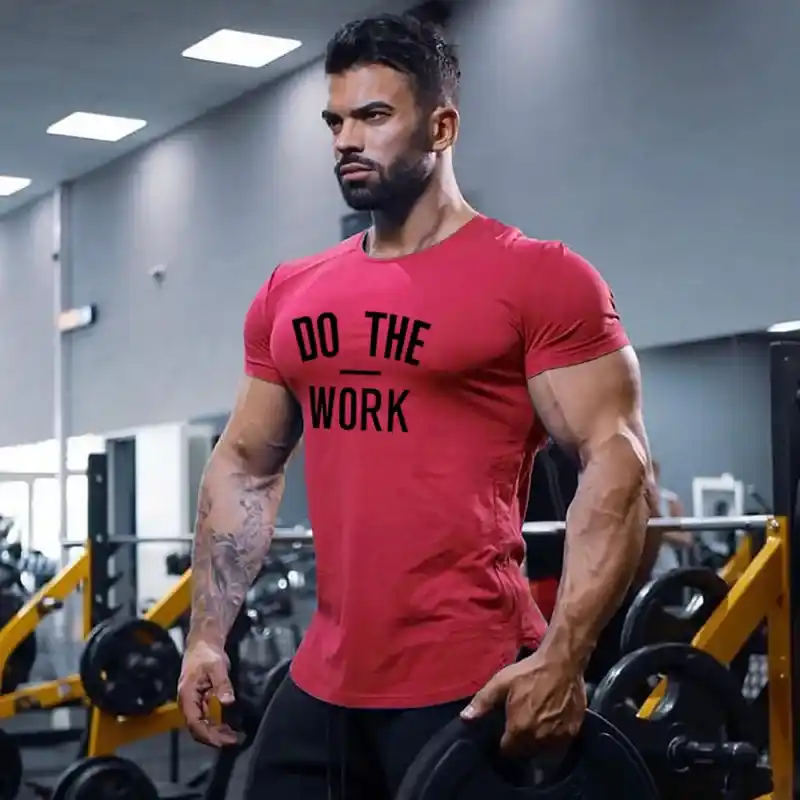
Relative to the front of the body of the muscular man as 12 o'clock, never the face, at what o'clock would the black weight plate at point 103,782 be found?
The black weight plate is roughly at 4 o'clock from the muscular man.

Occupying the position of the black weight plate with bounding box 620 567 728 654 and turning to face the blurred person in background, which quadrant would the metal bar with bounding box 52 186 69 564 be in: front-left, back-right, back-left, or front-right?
front-left

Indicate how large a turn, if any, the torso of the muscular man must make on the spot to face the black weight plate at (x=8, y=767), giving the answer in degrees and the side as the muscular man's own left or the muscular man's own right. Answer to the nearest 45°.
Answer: approximately 90° to the muscular man's own right

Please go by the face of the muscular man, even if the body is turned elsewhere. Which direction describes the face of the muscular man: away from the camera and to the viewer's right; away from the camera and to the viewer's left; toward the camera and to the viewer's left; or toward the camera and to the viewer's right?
toward the camera and to the viewer's left

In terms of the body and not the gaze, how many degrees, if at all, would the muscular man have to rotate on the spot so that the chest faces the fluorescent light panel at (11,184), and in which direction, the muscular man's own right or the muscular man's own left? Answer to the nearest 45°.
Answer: approximately 135° to the muscular man's own right

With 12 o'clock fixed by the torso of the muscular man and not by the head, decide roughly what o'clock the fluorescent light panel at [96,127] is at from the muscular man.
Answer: The fluorescent light panel is roughly at 4 o'clock from the muscular man.

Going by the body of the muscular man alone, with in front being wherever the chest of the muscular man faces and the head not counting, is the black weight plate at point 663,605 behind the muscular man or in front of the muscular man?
behind

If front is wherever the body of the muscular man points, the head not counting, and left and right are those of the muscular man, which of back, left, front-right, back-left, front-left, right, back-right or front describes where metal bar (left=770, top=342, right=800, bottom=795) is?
back

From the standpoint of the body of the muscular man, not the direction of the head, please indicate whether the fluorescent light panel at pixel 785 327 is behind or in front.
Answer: behind

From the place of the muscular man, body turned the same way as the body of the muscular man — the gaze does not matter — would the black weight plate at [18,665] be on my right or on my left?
on my right

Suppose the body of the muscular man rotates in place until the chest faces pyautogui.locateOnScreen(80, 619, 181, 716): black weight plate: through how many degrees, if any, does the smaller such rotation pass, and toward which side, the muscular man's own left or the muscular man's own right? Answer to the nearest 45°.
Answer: approximately 135° to the muscular man's own right

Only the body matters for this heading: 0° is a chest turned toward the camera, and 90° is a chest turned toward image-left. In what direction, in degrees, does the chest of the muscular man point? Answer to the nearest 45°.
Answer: approximately 45°
